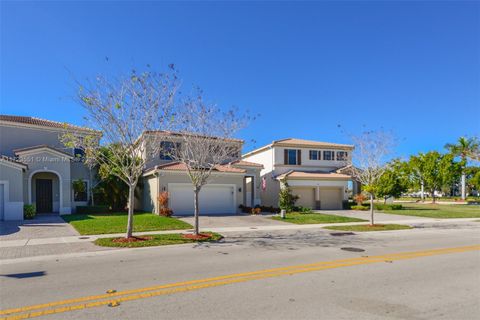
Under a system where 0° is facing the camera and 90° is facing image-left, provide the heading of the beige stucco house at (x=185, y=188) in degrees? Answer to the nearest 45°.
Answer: approximately 0°

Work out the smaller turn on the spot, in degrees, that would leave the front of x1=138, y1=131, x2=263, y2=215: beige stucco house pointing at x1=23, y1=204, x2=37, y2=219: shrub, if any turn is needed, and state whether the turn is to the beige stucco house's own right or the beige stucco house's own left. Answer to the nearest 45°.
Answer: approximately 45° to the beige stucco house's own right

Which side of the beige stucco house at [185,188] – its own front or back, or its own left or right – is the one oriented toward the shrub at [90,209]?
right

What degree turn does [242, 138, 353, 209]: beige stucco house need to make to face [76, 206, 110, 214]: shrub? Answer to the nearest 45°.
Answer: approximately 90° to its right

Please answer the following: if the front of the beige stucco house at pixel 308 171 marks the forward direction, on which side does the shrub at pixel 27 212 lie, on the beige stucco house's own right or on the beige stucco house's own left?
on the beige stucco house's own right

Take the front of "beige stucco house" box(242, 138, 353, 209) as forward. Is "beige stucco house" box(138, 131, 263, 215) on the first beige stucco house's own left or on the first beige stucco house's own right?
on the first beige stucco house's own right

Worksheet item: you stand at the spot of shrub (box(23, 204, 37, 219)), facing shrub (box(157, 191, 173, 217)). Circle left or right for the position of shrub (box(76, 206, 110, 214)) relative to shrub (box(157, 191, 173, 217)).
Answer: left

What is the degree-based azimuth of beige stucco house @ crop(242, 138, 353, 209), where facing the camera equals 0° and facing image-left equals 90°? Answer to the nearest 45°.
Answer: approximately 315°
